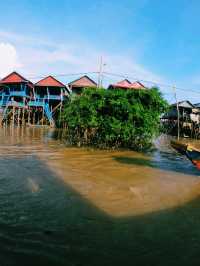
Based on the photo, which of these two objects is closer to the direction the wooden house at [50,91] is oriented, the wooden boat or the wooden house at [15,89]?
the wooden boat

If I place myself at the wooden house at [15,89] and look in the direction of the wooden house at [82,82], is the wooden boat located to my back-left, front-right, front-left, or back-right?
front-right

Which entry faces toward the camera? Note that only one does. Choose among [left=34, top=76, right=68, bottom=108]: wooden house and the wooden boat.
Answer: the wooden house

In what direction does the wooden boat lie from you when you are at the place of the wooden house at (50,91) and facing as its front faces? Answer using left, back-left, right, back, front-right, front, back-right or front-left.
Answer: front

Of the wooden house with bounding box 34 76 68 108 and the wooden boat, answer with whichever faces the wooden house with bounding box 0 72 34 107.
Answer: the wooden boat

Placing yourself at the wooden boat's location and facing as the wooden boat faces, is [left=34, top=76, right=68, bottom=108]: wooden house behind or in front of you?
in front

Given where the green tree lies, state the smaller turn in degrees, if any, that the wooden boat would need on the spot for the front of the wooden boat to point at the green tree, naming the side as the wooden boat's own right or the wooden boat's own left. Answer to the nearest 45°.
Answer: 0° — it already faces it

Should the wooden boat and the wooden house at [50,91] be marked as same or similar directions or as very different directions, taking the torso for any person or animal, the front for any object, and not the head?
very different directions

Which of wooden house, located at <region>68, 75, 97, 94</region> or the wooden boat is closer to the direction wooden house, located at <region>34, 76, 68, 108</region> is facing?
the wooden boat

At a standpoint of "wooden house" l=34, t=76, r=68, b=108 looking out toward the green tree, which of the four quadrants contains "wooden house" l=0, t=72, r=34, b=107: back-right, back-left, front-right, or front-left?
back-right

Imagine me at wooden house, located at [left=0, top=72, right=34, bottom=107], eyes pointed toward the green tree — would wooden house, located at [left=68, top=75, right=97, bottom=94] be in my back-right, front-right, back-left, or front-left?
front-left

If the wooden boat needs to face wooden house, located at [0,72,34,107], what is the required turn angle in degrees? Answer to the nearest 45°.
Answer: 0° — it already faces it

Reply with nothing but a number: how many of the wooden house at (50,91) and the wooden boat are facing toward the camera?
1

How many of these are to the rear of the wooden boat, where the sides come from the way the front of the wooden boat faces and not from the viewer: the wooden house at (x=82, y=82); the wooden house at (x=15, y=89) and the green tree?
0

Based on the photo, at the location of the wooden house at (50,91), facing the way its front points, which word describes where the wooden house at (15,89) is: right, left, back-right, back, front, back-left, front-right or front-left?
right

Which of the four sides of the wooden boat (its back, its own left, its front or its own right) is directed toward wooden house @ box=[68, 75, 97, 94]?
front

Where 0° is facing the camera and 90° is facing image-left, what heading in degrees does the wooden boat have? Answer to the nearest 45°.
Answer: approximately 135°

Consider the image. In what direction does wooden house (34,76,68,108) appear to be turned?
toward the camera
